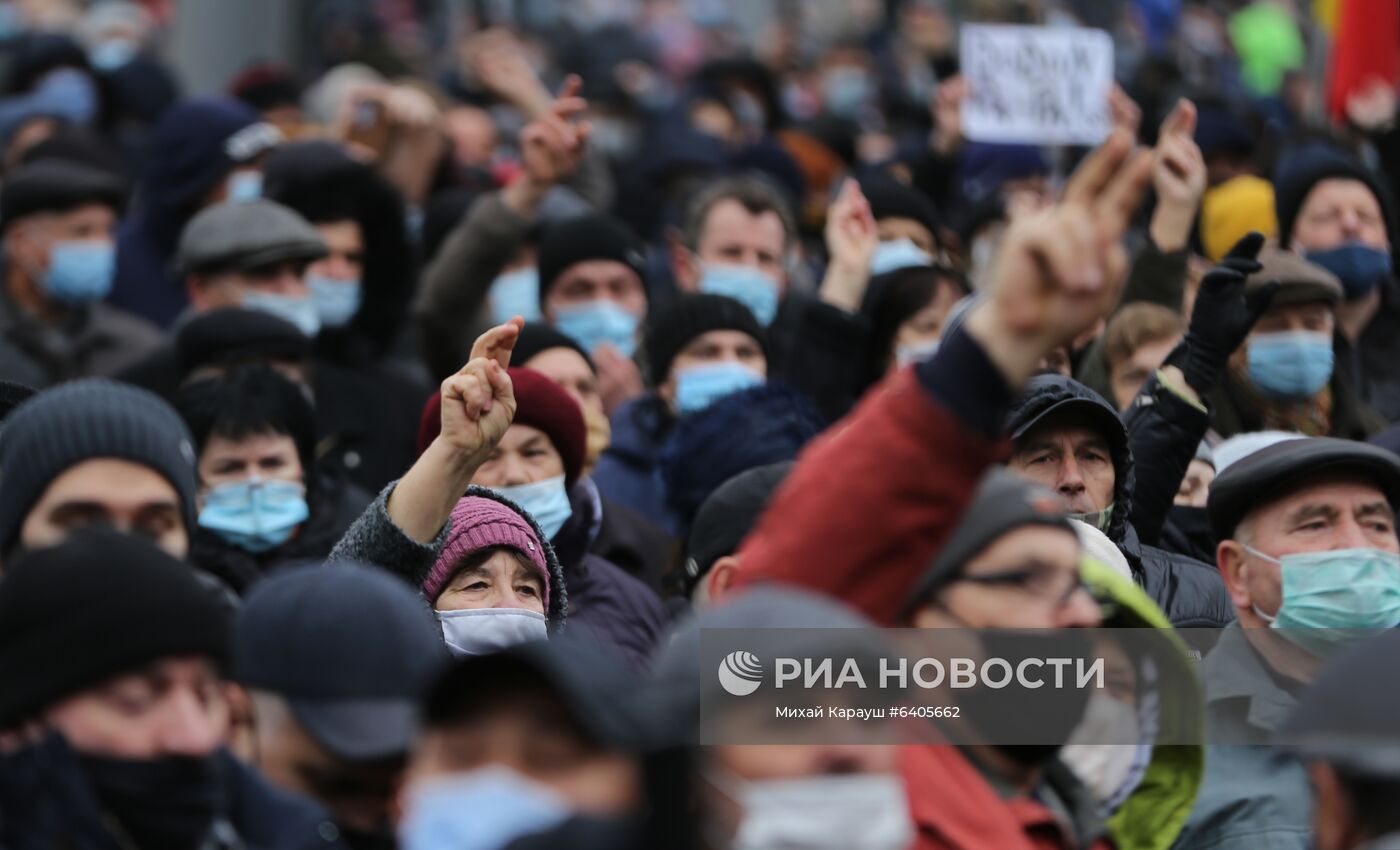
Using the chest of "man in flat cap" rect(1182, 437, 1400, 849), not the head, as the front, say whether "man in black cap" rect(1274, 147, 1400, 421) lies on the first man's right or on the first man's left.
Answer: on the first man's left

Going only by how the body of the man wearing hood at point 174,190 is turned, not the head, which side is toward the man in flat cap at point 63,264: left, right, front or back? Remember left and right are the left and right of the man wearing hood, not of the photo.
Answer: right

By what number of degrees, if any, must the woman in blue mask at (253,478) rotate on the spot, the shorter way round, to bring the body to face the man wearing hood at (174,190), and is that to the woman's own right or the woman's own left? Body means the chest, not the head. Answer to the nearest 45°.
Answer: approximately 180°

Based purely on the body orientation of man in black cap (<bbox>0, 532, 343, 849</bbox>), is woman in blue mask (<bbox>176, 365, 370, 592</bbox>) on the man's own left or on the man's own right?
on the man's own left

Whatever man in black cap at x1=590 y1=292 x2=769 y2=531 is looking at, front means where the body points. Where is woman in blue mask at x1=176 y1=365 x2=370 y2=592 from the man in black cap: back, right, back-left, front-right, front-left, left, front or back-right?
right

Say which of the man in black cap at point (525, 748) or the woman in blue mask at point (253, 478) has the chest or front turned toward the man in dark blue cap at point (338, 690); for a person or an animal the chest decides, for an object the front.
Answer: the woman in blue mask

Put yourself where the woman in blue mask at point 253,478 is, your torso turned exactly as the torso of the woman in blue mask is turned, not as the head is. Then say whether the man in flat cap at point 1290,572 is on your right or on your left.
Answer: on your left

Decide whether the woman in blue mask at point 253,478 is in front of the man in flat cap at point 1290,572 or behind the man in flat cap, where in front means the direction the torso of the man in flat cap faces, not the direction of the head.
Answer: behind

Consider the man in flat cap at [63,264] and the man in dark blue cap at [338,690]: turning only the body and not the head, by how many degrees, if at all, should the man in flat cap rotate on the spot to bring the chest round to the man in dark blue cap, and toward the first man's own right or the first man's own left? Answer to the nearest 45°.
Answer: approximately 45° to the first man's own right
